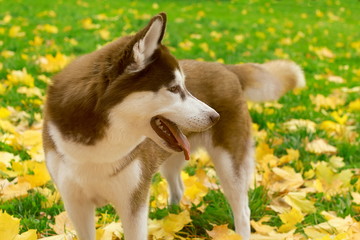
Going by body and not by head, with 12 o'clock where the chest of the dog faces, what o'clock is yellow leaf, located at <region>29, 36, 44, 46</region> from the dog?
The yellow leaf is roughly at 4 o'clock from the dog.

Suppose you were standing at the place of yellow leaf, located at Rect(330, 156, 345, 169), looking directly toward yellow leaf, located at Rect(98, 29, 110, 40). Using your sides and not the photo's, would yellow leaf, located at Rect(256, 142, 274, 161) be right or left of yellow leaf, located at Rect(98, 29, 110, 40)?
left

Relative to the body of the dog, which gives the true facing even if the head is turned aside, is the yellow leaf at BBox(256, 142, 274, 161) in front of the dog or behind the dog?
behind

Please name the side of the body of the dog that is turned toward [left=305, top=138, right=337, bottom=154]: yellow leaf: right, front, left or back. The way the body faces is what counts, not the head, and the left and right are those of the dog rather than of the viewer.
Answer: back

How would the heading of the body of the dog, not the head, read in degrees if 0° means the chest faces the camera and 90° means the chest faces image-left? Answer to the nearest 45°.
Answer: approximately 45°

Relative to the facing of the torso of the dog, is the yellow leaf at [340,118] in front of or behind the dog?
behind

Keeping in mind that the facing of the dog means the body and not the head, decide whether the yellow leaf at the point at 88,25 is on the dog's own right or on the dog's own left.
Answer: on the dog's own right

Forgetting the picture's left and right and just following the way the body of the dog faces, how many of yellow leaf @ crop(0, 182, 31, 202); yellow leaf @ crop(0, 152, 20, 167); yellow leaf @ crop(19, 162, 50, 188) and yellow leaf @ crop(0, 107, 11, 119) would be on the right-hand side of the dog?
4

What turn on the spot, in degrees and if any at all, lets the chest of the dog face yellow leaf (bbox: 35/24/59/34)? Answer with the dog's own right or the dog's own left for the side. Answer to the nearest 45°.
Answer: approximately 135° to the dog's own right

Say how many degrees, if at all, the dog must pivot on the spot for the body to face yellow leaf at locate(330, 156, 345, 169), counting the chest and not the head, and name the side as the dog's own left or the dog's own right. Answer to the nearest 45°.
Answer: approximately 180°

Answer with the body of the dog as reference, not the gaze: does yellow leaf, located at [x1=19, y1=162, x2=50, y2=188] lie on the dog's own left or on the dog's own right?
on the dog's own right

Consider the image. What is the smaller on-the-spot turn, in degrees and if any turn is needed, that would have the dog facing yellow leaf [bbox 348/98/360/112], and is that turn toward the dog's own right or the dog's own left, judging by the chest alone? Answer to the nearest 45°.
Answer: approximately 180°

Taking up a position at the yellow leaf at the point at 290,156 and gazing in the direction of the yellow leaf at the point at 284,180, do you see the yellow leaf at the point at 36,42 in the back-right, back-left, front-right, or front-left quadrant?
back-right
